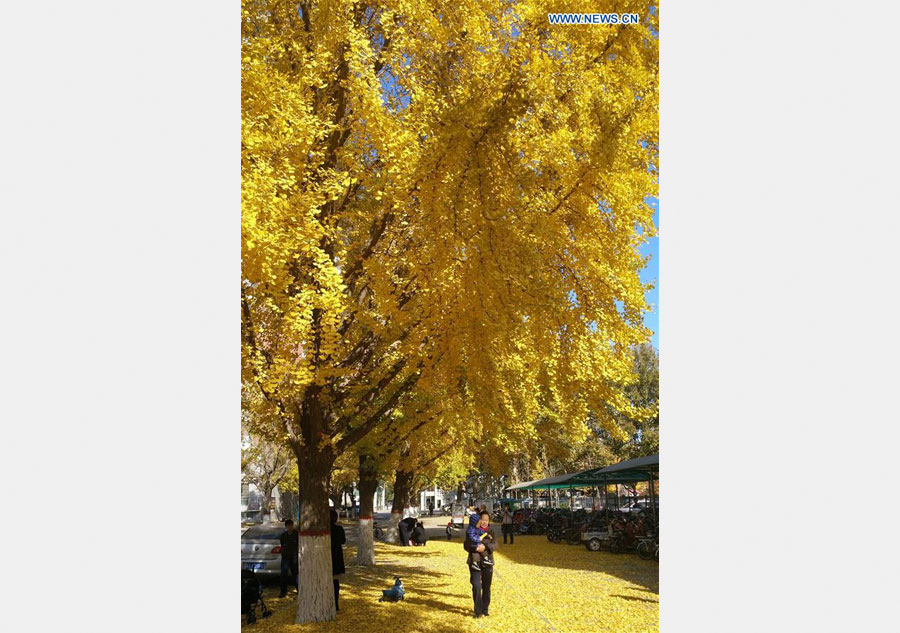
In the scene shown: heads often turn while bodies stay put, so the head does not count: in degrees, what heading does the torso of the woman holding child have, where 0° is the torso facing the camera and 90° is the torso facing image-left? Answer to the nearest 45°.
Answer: approximately 0°

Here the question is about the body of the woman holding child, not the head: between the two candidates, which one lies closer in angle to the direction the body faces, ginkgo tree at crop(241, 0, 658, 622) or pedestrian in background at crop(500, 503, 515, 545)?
the ginkgo tree

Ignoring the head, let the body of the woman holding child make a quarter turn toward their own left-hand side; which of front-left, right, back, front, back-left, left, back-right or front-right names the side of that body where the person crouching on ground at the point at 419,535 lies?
left

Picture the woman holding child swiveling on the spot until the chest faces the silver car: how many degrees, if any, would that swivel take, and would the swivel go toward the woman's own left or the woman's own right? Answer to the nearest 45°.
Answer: approximately 135° to the woman's own right

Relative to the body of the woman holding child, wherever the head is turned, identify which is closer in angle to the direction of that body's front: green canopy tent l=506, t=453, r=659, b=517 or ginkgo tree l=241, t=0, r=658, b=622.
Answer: the ginkgo tree

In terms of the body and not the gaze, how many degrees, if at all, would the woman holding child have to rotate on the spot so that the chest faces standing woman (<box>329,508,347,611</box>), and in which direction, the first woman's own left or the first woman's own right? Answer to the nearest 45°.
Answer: approximately 135° to the first woman's own right
